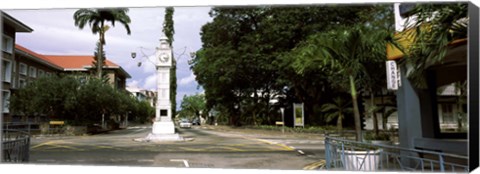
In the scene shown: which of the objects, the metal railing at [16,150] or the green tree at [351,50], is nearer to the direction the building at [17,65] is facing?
the green tree

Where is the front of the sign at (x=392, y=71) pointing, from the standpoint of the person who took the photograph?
facing the viewer

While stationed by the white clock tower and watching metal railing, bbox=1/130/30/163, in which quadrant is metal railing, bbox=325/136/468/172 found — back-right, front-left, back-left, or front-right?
front-left

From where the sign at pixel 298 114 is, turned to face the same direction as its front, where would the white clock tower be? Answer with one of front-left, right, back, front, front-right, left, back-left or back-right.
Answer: front-right

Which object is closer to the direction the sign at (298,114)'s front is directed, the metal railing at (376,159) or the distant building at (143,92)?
the metal railing

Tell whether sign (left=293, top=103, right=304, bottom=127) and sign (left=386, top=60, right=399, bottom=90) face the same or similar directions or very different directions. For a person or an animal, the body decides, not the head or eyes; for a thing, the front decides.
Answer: same or similar directions

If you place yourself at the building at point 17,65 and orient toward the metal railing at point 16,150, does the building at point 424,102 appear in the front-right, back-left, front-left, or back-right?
front-left

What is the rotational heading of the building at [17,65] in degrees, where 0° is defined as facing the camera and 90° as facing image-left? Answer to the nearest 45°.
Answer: approximately 315°

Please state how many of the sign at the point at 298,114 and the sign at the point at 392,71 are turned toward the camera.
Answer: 2

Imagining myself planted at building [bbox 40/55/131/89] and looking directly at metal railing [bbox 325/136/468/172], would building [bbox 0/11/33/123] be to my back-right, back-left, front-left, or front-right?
front-right

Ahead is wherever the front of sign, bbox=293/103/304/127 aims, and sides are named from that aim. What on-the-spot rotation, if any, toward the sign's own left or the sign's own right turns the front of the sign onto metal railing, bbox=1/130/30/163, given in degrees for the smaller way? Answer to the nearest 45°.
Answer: approximately 45° to the sign's own right

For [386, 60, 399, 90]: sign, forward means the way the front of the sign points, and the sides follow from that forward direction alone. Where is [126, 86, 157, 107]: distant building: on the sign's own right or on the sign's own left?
on the sign's own right

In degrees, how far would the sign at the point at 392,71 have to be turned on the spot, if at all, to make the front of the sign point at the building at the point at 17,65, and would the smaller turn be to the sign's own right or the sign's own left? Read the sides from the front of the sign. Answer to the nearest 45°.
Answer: approximately 90° to the sign's own right

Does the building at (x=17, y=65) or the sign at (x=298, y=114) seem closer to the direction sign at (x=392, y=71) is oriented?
the building

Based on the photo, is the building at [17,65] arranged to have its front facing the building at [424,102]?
yes

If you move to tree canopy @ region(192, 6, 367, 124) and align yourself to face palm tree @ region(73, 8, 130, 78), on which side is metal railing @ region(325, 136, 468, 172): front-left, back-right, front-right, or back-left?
back-left

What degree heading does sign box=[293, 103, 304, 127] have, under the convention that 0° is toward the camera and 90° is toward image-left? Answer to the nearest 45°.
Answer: approximately 0°
